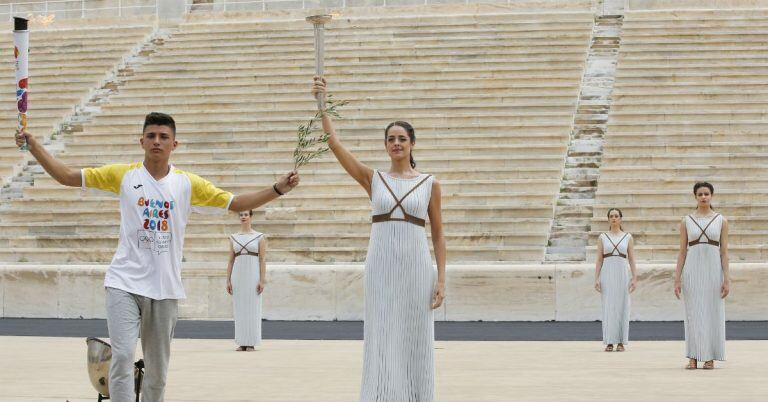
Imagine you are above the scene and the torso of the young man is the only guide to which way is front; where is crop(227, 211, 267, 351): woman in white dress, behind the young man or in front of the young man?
behind

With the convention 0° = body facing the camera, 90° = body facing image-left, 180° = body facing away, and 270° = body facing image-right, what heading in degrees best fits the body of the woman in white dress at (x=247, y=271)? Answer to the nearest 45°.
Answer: approximately 0°

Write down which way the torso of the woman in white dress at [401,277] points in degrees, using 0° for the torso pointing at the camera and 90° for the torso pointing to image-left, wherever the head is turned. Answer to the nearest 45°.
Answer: approximately 0°

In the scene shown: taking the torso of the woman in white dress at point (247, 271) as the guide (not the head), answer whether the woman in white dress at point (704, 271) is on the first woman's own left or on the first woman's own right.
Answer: on the first woman's own left
